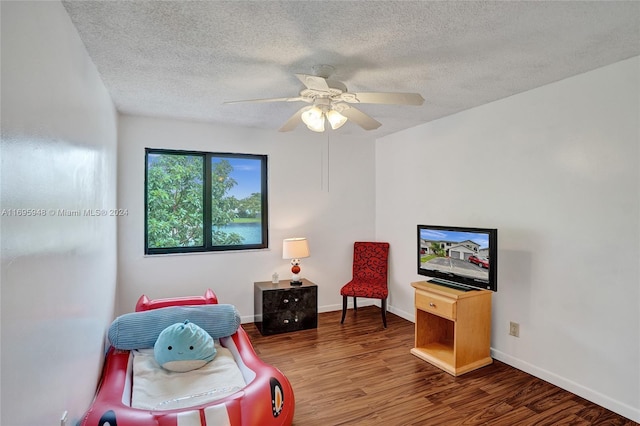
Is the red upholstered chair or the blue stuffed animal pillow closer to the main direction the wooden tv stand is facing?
the blue stuffed animal pillow

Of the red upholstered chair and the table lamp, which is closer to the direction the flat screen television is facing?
the table lamp

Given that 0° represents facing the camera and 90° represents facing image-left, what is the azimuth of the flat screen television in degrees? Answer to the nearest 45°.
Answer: approximately 45°

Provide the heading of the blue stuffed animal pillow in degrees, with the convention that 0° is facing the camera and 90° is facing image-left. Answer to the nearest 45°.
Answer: approximately 0°

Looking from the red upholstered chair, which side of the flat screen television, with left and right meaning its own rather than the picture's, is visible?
right

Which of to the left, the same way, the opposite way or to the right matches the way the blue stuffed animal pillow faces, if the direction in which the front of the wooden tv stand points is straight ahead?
to the left

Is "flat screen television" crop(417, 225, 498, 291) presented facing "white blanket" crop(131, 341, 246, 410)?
yes

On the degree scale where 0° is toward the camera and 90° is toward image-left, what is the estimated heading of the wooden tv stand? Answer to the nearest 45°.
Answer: approximately 45°

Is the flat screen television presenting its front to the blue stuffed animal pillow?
yes

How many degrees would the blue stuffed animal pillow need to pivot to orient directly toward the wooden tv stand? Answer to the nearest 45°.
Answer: approximately 90° to its left

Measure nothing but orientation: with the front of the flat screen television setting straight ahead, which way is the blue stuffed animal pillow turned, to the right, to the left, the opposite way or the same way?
to the left
